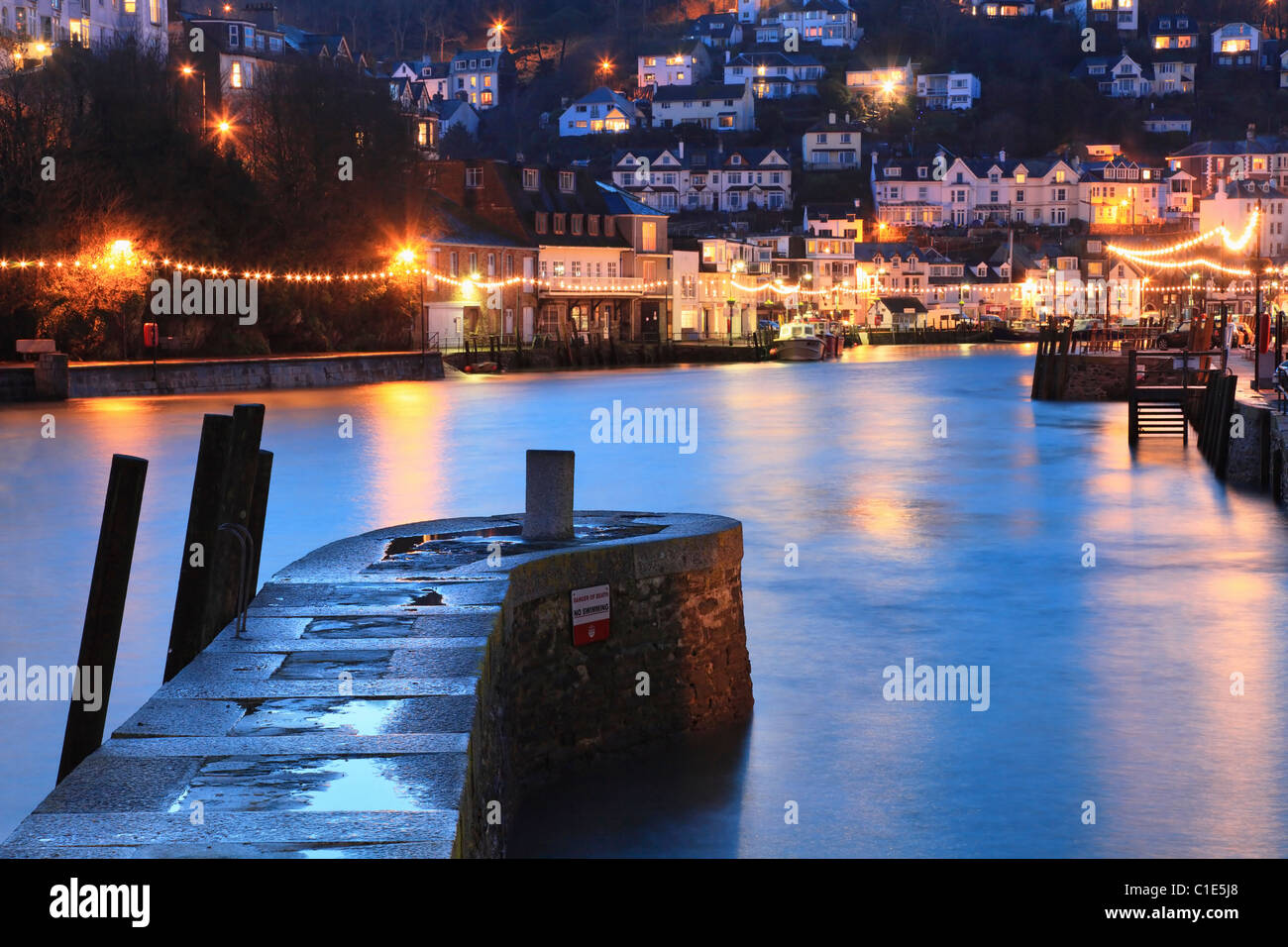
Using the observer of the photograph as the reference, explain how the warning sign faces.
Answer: facing the viewer

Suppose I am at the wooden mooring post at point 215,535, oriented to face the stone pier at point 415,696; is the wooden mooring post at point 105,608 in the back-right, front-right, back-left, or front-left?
front-right

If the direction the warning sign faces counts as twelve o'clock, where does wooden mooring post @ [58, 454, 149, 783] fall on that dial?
The wooden mooring post is roughly at 2 o'clock from the warning sign.

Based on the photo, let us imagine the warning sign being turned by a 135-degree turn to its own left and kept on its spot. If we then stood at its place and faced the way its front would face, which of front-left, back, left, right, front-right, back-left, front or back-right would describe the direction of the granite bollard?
front-left

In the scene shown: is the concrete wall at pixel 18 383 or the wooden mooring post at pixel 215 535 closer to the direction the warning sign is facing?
the wooden mooring post

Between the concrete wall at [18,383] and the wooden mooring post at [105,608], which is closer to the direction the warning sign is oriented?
the wooden mooring post

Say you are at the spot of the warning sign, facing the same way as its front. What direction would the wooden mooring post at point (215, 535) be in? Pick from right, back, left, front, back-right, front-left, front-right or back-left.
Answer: right
